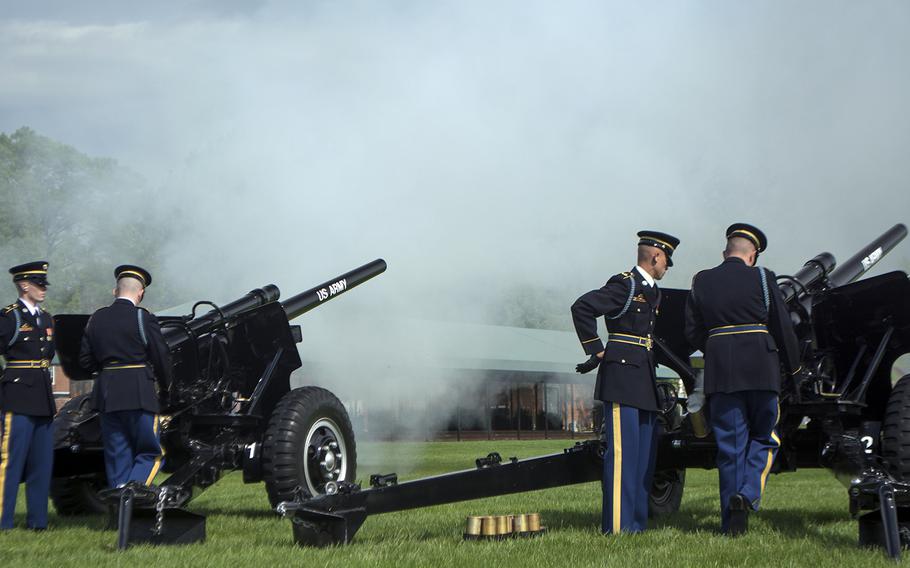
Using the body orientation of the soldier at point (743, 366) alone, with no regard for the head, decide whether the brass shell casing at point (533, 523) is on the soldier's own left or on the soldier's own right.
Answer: on the soldier's own left

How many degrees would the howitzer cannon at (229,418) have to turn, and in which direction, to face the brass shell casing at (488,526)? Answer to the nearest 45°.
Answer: approximately 90° to its right

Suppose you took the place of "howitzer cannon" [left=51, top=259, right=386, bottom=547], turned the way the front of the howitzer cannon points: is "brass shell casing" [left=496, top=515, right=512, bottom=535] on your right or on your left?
on your right

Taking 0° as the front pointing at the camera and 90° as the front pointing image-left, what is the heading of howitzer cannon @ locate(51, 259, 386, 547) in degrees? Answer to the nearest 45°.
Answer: approximately 225°

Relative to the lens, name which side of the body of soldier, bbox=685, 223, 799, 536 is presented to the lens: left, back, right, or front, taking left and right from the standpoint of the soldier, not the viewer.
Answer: back

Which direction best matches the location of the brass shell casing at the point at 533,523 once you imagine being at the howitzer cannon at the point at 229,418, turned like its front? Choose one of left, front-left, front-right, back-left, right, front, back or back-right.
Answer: right

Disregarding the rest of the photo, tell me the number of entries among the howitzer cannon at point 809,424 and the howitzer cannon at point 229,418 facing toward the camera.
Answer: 0

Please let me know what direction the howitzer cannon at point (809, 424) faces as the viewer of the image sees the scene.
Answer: facing away from the viewer and to the right of the viewer

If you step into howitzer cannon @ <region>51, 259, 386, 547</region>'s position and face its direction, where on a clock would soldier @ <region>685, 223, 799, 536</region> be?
The soldier is roughly at 3 o'clock from the howitzer cannon.

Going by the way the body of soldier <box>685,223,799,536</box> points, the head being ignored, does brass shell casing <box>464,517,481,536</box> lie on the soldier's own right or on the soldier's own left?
on the soldier's own left

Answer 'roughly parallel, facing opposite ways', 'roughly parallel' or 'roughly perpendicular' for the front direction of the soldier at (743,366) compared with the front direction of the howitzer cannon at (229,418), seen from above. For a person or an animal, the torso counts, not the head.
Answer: roughly parallel

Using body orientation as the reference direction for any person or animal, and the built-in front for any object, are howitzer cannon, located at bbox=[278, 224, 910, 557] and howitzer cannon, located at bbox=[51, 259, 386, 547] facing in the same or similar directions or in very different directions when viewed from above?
same or similar directions

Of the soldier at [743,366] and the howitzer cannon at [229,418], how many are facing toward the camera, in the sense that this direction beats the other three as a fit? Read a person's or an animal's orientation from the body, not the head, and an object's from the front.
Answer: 0

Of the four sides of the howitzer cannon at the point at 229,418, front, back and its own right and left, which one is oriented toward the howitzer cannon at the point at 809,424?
right

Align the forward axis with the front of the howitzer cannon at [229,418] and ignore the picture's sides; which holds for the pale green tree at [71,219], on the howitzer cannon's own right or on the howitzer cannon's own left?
on the howitzer cannon's own left
